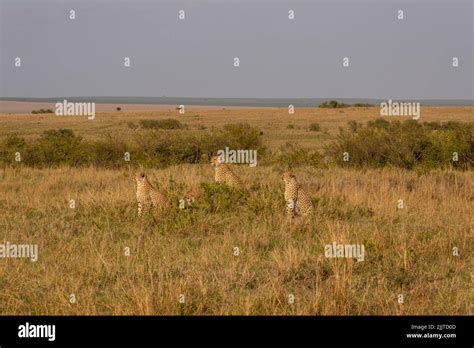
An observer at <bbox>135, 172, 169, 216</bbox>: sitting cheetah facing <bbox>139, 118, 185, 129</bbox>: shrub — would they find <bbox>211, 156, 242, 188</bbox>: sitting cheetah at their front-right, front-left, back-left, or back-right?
front-right

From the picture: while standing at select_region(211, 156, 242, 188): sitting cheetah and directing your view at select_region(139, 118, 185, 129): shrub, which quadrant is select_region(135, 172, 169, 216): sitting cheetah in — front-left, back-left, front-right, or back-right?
back-left

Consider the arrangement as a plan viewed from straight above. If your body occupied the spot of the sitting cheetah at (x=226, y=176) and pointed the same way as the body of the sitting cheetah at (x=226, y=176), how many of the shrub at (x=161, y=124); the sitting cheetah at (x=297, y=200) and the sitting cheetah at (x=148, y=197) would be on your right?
1

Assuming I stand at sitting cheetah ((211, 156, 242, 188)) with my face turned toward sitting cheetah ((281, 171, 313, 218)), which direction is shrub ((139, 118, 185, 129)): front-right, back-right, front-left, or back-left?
back-left
